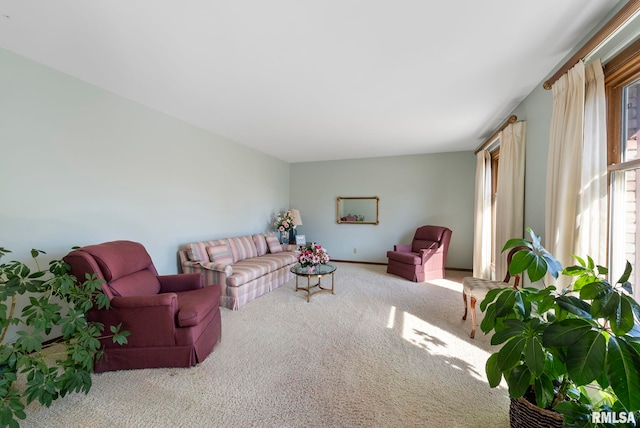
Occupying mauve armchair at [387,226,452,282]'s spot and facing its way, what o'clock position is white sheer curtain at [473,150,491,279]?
The white sheer curtain is roughly at 8 o'clock from the mauve armchair.

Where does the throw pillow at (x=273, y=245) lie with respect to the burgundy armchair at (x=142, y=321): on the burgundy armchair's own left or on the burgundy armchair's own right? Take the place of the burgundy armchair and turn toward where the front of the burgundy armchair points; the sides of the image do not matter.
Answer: on the burgundy armchair's own left

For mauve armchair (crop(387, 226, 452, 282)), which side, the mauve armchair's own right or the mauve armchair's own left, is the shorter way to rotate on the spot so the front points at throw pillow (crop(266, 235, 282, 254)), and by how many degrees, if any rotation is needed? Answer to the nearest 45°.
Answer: approximately 45° to the mauve armchair's own right

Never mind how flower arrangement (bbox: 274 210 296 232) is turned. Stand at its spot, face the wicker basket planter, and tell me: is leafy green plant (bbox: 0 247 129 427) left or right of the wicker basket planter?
right

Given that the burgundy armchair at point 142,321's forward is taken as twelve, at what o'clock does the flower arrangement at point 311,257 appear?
The flower arrangement is roughly at 10 o'clock from the burgundy armchair.

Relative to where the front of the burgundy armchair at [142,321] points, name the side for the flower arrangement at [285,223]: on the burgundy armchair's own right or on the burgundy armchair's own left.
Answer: on the burgundy armchair's own left

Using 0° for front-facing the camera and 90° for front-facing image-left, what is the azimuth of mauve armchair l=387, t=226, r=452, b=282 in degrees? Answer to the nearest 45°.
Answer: approximately 45°

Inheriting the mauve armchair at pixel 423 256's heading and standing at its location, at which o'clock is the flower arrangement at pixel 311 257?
The flower arrangement is roughly at 12 o'clock from the mauve armchair.

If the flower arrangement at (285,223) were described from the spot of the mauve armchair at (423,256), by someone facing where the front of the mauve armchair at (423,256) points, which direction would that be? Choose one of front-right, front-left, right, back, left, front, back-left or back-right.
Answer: front-right

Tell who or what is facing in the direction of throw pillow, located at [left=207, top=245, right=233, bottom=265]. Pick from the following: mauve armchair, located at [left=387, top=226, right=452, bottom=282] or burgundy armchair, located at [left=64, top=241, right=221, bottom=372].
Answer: mauve armchair, located at [left=387, top=226, right=452, bottom=282]

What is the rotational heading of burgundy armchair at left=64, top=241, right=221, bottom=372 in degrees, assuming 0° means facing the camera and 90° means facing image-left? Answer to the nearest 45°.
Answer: approximately 315°
